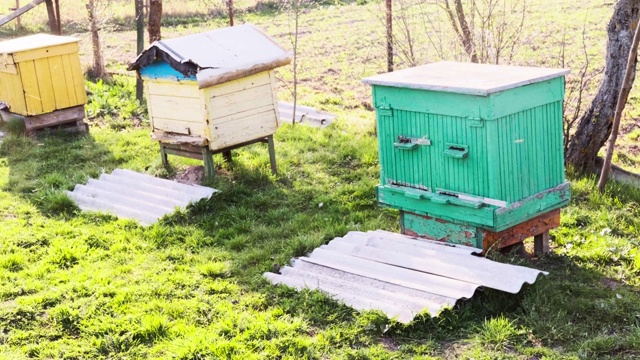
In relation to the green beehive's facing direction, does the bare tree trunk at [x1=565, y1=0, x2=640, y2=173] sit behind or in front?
behind

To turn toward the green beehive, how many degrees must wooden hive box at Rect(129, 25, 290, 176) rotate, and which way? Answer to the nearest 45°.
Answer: approximately 90° to its left

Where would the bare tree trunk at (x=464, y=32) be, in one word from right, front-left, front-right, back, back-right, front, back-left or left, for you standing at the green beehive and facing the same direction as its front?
back-right

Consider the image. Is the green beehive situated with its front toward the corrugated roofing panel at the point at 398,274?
yes

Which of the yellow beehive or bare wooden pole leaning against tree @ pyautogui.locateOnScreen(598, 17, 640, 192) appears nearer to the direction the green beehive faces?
the yellow beehive

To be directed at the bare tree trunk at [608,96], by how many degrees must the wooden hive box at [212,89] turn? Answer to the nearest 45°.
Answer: approximately 135° to its left

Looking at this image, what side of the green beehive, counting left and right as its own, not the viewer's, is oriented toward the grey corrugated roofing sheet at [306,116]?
right

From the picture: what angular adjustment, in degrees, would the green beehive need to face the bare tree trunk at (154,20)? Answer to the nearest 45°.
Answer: approximately 90° to its right

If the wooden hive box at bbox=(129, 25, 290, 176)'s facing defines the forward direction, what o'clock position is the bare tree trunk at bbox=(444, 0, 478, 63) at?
The bare tree trunk is roughly at 7 o'clock from the wooden hive box.

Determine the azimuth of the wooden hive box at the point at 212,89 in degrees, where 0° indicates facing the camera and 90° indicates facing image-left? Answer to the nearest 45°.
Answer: approximately 45°

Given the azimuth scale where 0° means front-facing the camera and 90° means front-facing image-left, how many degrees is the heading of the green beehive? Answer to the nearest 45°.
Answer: approximately 45°

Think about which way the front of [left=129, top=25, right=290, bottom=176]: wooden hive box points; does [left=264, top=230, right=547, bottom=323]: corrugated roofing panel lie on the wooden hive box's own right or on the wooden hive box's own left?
on the wooden hive box's own left

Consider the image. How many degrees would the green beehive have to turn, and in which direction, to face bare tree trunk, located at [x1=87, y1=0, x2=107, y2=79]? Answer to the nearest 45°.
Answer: approximately 90° to its right

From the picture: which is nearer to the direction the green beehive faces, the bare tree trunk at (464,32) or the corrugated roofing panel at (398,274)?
the corrugated roofing panel

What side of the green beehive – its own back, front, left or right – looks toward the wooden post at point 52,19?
right
